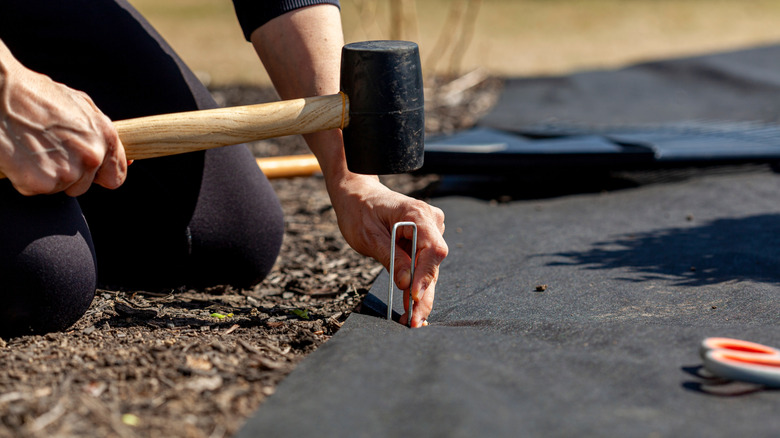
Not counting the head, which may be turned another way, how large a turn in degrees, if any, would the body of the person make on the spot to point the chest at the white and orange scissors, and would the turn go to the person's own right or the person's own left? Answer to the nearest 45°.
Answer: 0° — they already face it

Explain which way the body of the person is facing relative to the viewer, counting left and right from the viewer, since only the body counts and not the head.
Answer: facing the viewer and to the right of the viewer
